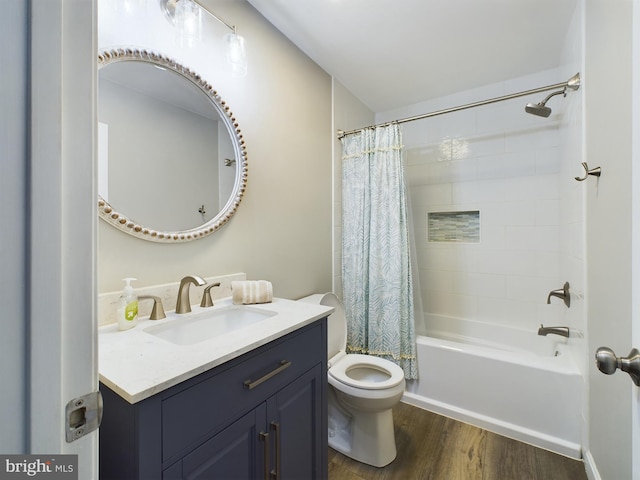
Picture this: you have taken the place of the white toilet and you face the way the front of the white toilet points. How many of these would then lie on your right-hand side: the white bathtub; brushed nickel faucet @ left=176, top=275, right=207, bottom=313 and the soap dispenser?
2

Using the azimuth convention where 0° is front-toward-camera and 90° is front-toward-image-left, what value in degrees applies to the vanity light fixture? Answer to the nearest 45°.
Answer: approximately 315°

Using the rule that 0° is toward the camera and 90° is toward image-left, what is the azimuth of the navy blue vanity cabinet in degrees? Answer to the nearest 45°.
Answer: approximately 315°
